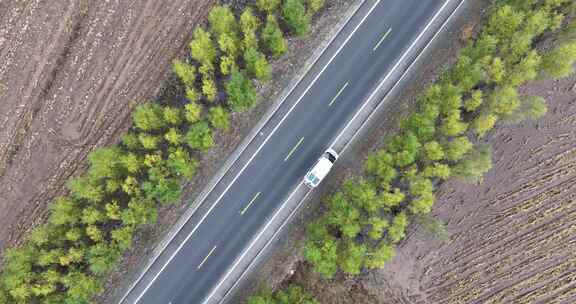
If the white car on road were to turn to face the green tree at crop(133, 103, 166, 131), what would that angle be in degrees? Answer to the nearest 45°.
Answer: approximately 135° to its left

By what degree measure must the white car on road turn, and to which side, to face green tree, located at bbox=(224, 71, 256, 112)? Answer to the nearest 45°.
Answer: approximately 135° to its left

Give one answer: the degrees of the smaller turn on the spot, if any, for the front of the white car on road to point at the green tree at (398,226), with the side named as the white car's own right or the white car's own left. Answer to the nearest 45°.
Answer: approximately 45° to the white car's own right

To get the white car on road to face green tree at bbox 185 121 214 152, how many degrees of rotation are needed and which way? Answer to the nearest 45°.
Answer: approximately 135° to its left

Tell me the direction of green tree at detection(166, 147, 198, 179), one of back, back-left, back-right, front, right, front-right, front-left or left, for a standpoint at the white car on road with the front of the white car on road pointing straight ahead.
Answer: back-left

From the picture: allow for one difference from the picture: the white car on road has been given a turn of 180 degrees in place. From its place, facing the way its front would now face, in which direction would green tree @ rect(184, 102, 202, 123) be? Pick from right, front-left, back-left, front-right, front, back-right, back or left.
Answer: front-right

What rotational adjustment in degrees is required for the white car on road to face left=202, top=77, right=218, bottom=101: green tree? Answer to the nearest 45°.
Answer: approximately 135° to its left

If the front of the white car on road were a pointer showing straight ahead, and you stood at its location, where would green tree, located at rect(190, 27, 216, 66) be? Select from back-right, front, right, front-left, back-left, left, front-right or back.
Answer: back-left

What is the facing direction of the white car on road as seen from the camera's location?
facing away from the viewer and to the right of the viewer

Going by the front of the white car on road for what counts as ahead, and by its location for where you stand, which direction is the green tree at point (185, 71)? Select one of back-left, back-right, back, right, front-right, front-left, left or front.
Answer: back-left
